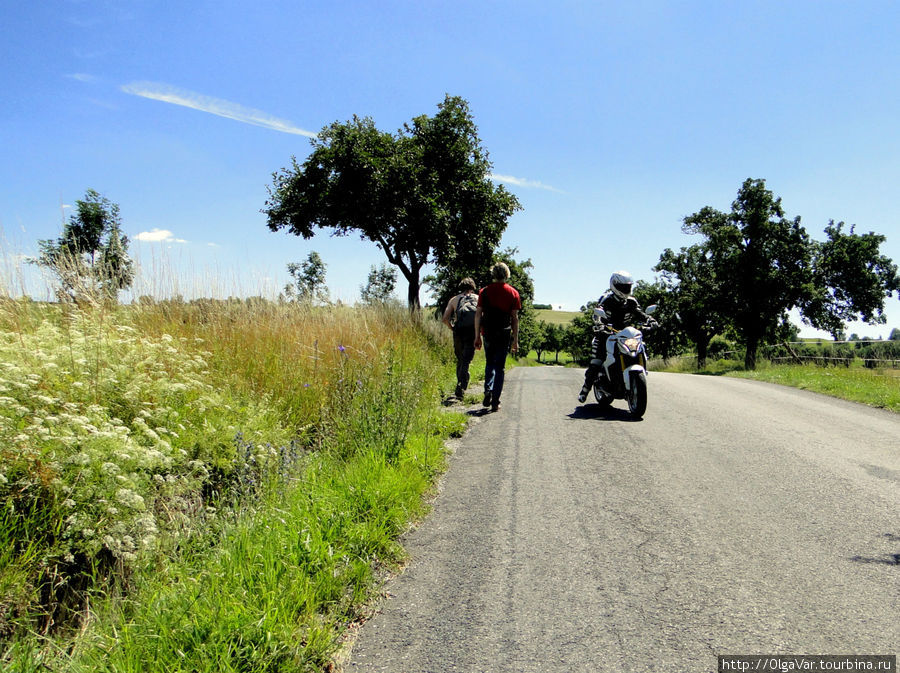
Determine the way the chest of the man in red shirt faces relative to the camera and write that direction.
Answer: away from the camera

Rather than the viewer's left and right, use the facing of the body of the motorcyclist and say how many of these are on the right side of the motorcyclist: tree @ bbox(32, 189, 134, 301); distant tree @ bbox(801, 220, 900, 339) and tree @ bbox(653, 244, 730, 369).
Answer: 1

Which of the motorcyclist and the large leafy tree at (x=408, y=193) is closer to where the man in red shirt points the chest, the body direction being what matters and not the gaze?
the large leafy tree

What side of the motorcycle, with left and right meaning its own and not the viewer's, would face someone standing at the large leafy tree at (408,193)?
back

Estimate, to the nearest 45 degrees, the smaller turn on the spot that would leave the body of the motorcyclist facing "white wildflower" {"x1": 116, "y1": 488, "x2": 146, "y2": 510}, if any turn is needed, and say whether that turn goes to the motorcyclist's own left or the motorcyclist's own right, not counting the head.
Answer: approximately 45° to the motorcyclist's own right

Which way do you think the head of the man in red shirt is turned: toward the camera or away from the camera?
away from the camera

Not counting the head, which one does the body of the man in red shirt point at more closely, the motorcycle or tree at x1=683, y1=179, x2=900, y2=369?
the tree
